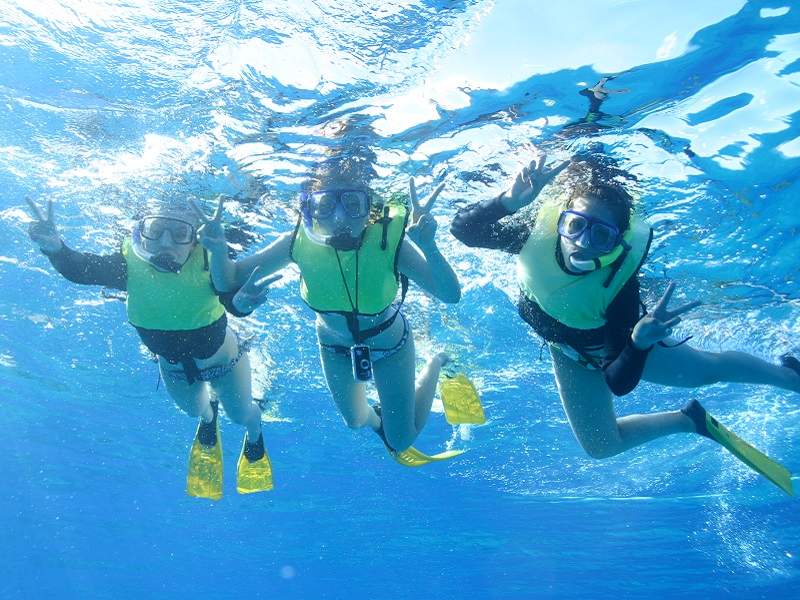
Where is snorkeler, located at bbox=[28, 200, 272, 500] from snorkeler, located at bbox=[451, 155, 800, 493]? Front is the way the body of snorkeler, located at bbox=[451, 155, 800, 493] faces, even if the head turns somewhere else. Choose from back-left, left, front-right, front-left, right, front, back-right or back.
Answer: right

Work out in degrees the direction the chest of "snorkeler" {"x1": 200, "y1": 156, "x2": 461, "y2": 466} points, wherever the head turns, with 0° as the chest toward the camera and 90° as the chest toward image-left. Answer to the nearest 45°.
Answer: approximately 0°

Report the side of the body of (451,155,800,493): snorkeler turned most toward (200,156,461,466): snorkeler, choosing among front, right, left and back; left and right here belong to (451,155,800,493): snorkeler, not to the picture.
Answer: right

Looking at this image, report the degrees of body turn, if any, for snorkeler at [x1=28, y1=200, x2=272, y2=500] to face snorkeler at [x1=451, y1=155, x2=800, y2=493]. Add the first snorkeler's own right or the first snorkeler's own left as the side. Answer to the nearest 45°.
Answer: approximately 45° to the first snorkeler's own left

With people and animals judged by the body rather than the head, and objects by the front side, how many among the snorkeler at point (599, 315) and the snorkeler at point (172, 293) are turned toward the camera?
2

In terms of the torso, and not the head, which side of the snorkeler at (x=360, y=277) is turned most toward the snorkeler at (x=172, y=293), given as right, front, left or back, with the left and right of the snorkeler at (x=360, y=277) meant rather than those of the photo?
right

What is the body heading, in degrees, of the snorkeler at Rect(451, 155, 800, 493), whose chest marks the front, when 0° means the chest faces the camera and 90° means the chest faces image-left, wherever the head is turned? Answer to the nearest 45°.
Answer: approximately 0°
